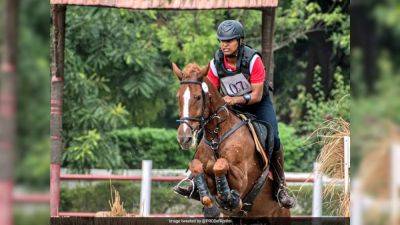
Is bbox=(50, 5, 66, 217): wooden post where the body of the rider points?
no

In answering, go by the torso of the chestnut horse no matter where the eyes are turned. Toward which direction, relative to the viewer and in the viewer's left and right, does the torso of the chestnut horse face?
facing the viewer and to the left of the viewer

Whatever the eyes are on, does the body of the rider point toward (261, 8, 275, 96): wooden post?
no

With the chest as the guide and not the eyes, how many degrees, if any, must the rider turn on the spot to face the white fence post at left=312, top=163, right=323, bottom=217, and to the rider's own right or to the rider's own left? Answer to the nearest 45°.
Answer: approximately 180°

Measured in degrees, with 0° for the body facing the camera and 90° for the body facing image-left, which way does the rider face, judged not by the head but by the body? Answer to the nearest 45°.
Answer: approximately 45°

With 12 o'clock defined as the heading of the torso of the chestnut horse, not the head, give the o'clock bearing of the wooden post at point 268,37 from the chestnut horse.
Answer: The wooden post is roughly at 5 o'clock from the chestnut horse.

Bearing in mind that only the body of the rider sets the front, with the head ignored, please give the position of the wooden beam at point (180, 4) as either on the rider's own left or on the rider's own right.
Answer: on the rider's own right

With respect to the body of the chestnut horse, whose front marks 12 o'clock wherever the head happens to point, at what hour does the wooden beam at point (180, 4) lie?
The wooden beam is roughly at 4 o'clock from the chestnut horse.
